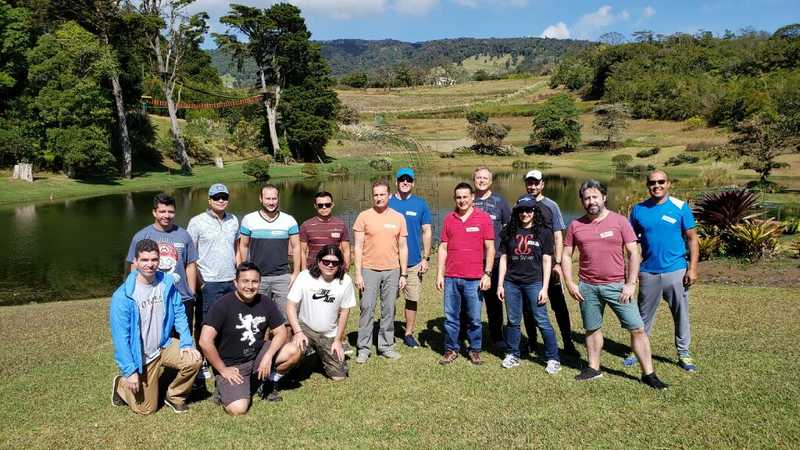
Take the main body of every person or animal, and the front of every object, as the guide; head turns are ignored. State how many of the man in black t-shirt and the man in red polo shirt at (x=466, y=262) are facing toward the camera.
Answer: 2

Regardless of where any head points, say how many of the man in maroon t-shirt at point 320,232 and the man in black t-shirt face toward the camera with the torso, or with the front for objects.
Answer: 2

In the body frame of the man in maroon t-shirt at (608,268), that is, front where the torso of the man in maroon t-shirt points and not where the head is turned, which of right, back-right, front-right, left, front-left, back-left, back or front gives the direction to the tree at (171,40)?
back-right

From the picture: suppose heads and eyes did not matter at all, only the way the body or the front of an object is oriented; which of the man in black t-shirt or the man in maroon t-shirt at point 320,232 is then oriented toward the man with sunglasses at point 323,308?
the man in maroon t-shirt

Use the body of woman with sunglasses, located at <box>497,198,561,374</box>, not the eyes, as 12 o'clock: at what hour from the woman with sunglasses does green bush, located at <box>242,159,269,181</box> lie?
The green bush is roughly at 5 o'clock from the woman with sunglasses.

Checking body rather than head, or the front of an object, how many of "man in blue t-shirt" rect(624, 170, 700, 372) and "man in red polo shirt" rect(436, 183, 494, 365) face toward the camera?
2

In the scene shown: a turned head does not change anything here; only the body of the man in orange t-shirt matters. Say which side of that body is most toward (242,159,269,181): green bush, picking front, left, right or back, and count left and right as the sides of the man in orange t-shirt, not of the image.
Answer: back

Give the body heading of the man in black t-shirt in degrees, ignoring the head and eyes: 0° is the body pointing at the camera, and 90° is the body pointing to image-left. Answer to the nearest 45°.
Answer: approximately 0°

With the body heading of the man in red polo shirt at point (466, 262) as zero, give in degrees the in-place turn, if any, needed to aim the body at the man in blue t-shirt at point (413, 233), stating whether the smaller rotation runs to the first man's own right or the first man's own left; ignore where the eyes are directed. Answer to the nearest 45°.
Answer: approximately 135° to the first man's own right
